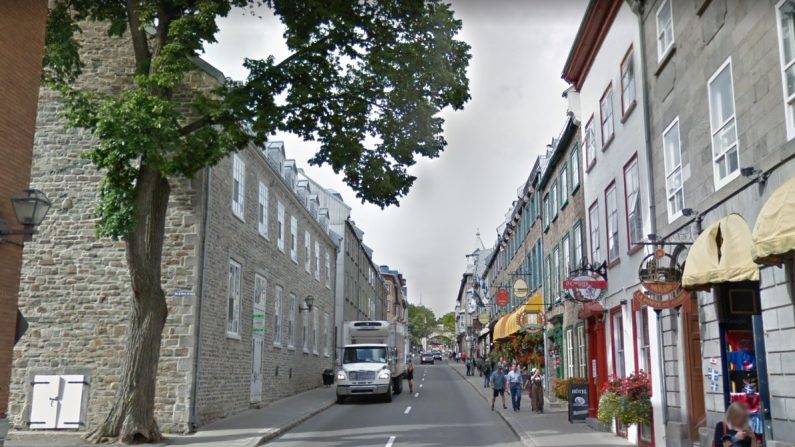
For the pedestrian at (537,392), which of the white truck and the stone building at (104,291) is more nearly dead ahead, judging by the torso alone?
the stone building

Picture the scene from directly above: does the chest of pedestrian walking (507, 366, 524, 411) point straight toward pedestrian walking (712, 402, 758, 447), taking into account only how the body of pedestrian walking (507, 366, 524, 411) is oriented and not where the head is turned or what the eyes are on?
yes

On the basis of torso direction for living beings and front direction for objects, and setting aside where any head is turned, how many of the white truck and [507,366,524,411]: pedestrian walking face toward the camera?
2

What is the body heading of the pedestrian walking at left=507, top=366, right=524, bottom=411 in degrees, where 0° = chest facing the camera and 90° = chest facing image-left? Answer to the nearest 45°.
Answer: approximately 0°

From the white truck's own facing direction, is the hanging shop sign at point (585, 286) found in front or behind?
in front

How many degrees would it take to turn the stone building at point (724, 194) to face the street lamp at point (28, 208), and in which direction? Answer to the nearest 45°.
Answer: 0° — it already faces it

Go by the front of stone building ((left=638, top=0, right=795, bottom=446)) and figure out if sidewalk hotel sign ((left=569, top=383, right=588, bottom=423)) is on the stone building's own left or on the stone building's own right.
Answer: on the stone building's own right

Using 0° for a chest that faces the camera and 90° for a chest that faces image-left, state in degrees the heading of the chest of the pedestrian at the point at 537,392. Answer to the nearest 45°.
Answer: approximately 0°

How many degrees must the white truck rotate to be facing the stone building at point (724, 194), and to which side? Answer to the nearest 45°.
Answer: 0° — it already faces it

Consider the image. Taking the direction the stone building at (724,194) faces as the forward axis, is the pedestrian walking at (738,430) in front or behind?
in front

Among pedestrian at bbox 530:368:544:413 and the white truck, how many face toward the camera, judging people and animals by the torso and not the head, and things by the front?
2

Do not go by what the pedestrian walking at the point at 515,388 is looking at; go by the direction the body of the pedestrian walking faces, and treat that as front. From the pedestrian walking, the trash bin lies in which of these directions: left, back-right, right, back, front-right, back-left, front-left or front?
back-right

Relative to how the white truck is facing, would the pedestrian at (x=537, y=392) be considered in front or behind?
in front
